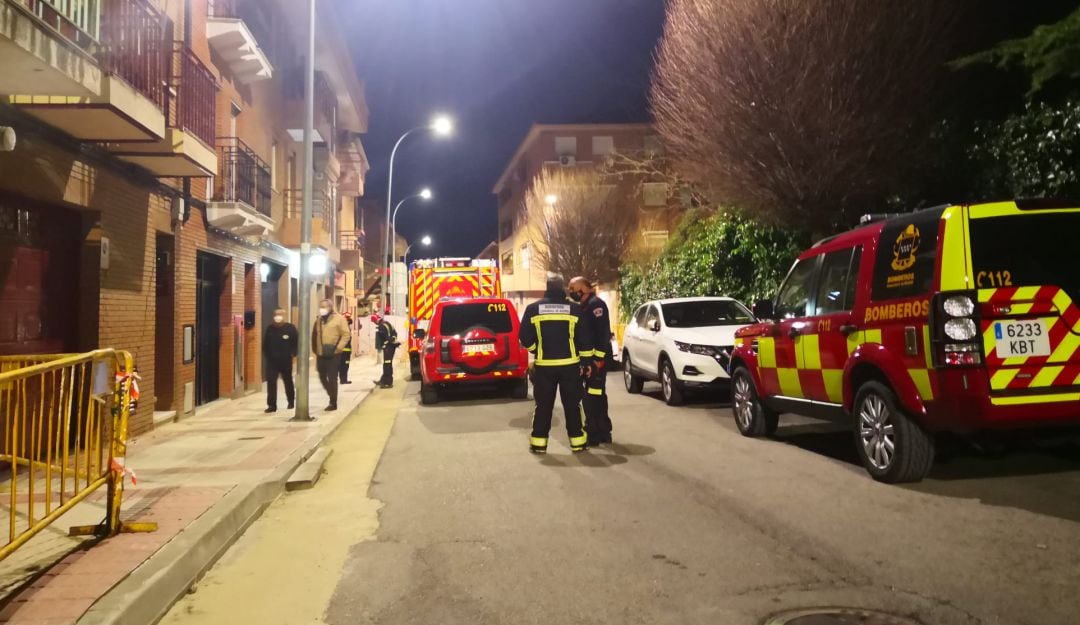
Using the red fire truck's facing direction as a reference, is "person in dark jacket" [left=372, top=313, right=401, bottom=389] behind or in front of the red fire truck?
behind

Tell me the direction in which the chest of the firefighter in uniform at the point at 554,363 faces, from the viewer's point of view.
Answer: away from the camera

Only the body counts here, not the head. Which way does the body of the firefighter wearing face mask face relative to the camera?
to the viewer's left

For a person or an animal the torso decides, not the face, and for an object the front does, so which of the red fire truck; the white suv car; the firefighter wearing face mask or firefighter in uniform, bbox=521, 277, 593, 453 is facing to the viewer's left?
the firefighter wearing face mask

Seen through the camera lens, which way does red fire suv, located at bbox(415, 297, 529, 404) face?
facing away from the viewer

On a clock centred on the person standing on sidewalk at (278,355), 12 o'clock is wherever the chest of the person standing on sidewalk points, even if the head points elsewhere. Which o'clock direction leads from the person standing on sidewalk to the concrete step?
The concrete step is roughly at 12 o'clock from the person standing on sidewalk.

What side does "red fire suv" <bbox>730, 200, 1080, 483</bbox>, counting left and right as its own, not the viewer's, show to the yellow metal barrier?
left

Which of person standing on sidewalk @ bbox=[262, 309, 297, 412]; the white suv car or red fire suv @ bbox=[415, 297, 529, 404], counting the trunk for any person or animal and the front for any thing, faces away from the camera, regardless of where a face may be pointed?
the red fire suv

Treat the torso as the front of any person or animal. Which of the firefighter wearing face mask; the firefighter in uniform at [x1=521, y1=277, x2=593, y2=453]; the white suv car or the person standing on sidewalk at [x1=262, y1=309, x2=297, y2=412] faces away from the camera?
the firefighter in uniform

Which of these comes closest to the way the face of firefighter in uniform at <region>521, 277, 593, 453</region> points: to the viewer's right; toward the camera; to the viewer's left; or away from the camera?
away from the camera

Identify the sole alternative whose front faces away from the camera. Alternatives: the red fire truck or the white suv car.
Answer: the red fire truck

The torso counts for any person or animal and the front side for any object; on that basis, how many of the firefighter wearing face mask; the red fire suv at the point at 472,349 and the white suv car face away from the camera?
1
